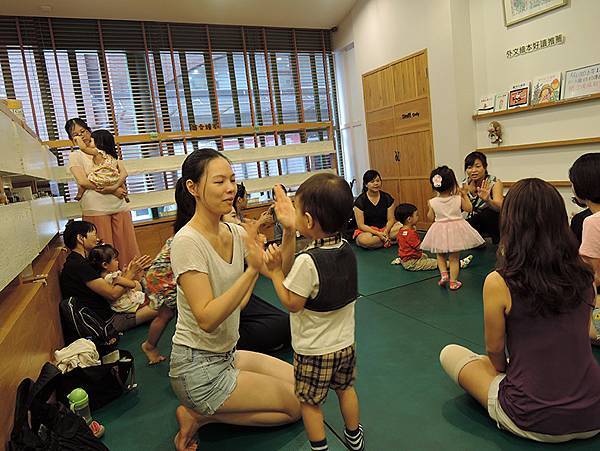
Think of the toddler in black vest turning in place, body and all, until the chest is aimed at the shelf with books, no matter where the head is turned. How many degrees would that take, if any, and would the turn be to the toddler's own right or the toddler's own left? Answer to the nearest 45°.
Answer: approximately 90° to the toddler's own right

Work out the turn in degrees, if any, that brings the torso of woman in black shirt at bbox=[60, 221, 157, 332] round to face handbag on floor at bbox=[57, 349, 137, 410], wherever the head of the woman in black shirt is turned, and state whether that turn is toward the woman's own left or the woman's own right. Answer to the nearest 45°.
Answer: approximately 90° to the woman's own right

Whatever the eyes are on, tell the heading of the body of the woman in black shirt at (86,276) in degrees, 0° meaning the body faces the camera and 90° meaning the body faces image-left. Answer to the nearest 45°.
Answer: approximately 270°

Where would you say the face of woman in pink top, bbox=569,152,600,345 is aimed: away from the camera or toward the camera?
away from the camera

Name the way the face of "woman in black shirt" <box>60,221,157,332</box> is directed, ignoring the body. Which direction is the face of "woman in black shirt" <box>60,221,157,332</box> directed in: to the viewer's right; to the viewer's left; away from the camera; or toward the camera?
to the viewer's right

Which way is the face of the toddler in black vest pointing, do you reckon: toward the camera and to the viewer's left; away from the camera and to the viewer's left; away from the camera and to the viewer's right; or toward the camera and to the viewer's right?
away from the camera and to the viewer's left

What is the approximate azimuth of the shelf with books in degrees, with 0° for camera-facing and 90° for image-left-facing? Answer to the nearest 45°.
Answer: approximately 45°

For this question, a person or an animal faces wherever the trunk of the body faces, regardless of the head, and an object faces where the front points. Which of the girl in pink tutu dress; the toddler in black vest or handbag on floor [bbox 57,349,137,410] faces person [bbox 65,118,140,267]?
the toddler in black vest

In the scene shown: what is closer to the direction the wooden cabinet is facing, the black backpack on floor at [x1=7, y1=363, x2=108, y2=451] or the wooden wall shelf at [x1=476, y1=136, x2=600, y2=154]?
the black backpack on floor

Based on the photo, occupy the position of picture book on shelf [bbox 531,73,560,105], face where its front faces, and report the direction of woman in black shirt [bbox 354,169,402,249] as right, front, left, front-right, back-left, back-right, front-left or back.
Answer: front-right

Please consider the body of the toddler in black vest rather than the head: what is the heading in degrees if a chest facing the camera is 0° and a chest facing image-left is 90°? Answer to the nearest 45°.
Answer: approximately 135°

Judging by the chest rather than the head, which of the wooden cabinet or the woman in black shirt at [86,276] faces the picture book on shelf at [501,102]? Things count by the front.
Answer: the woman in black shirt

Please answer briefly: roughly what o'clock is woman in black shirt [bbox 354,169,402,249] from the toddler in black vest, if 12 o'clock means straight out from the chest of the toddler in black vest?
The woman in black shirt is roughly at 2 o'clock from the toddler in black vest.
